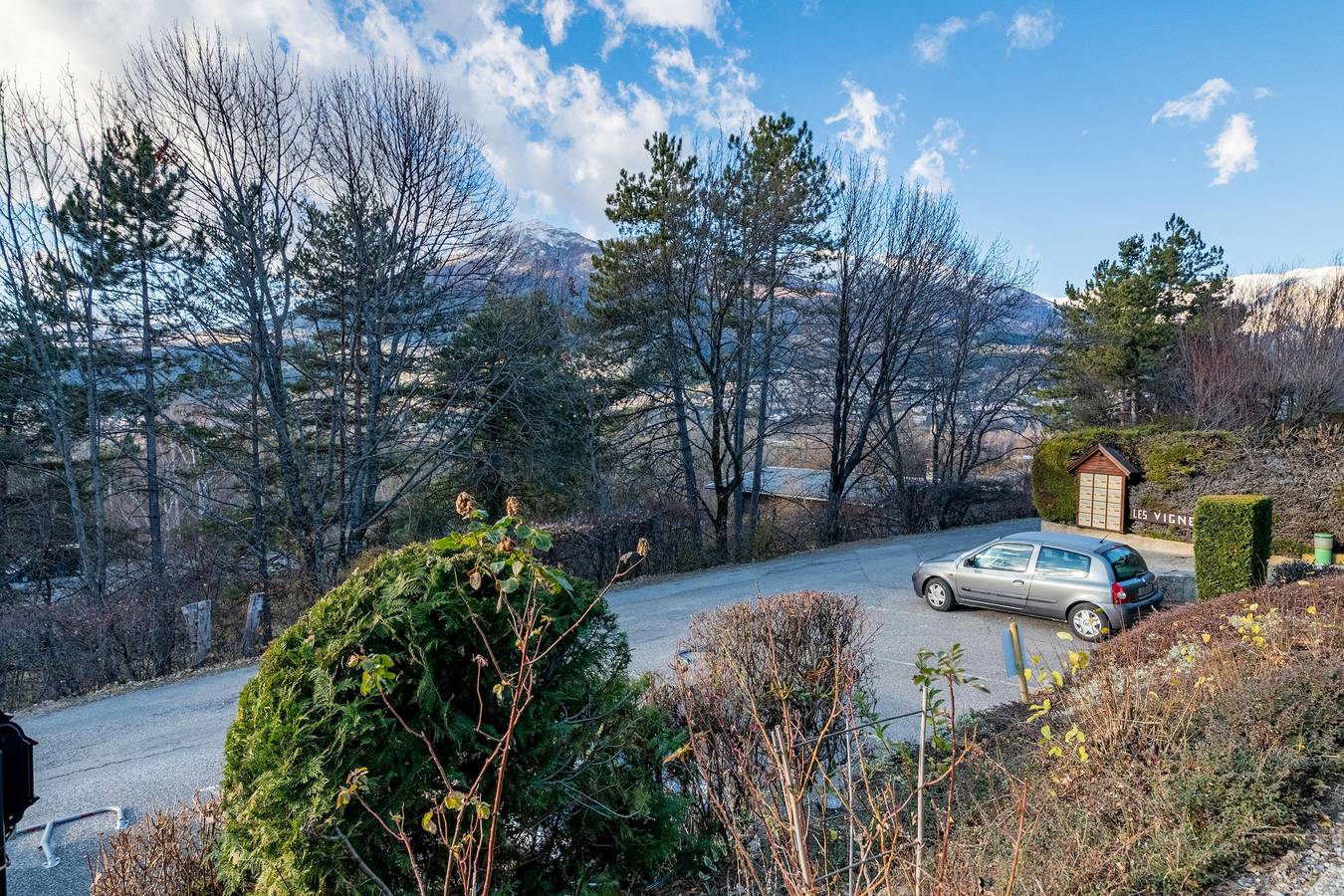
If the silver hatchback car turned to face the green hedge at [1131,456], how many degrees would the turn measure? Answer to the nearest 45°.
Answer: approximately 45° to its right

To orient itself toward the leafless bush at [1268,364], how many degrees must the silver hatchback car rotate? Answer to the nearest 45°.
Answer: approximately 45° to its right

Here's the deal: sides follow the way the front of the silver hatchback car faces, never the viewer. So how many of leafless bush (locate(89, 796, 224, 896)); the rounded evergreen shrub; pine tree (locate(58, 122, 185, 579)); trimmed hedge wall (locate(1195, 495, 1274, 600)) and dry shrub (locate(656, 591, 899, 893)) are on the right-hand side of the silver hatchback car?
1

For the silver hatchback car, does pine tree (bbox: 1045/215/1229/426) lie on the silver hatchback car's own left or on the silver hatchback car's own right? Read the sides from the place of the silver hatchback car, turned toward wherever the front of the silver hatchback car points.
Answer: on the silver hatchback car's own right

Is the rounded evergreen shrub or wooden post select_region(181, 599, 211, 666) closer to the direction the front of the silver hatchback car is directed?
the wooden post

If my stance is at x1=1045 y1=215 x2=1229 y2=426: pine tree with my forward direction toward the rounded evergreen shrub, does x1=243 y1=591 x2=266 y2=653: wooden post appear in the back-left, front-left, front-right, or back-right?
front-right

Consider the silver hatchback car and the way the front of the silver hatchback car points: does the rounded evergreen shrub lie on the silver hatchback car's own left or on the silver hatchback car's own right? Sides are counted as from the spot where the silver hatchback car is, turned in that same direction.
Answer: on the silver hatchback car's own left

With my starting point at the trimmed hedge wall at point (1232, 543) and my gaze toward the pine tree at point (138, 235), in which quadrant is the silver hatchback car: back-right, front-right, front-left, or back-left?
front-left

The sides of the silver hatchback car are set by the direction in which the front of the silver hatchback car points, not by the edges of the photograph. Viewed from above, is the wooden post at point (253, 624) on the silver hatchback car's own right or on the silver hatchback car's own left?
on the silver hatchback car's own left

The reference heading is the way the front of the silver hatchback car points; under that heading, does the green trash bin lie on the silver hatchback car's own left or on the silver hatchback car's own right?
on the silver hatchback car's own right

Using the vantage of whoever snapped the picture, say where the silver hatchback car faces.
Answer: facing away from the viewer and to the left of the viewer
